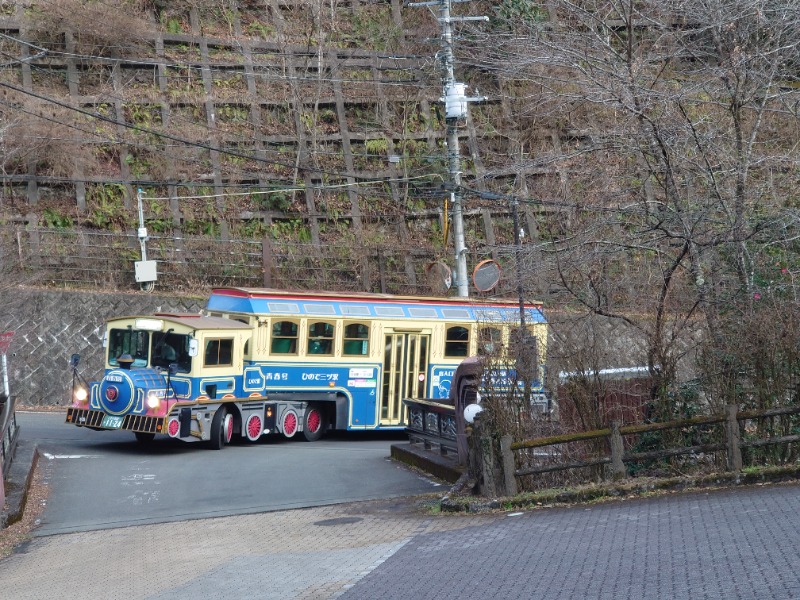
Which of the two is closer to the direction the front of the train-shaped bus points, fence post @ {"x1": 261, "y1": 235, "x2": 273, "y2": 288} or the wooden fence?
the wooden fence

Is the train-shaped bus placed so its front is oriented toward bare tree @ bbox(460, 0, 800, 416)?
no

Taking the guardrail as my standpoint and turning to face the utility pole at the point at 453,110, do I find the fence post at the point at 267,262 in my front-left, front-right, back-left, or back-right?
front-left

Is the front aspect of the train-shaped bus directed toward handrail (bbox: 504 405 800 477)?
no

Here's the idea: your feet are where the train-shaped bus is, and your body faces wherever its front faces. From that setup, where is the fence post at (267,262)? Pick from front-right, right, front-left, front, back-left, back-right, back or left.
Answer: back-right

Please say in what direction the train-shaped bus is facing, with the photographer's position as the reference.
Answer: facing the viewer and to the left of the viewer

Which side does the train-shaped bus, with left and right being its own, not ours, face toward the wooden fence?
left
